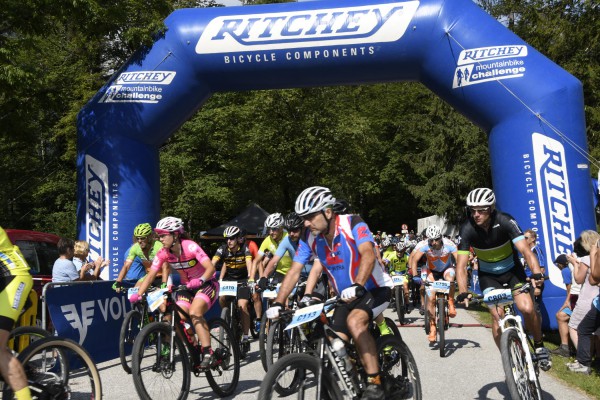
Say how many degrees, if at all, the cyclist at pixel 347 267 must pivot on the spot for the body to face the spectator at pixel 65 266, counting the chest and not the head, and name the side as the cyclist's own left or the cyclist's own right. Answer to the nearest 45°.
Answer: approximately 90° to the cyclist's own right

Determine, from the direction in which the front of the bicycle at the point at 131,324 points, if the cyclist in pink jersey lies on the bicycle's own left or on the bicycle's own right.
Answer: on the bicycle's own left

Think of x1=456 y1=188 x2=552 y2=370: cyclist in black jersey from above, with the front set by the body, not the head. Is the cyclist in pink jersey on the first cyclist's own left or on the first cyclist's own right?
on the first cyclist's own right

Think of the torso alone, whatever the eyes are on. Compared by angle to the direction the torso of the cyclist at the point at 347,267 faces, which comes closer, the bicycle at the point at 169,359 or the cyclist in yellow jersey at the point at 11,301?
the cyclist in yellow jersey

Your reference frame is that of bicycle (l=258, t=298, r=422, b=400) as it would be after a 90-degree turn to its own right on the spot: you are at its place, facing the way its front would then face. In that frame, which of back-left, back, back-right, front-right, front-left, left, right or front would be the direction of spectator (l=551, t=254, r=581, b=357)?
right

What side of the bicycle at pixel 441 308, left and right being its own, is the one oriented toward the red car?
right

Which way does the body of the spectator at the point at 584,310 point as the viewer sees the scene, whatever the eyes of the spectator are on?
to the viewer's left

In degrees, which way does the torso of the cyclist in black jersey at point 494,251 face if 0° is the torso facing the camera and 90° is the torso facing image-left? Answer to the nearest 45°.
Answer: approximately 0°
